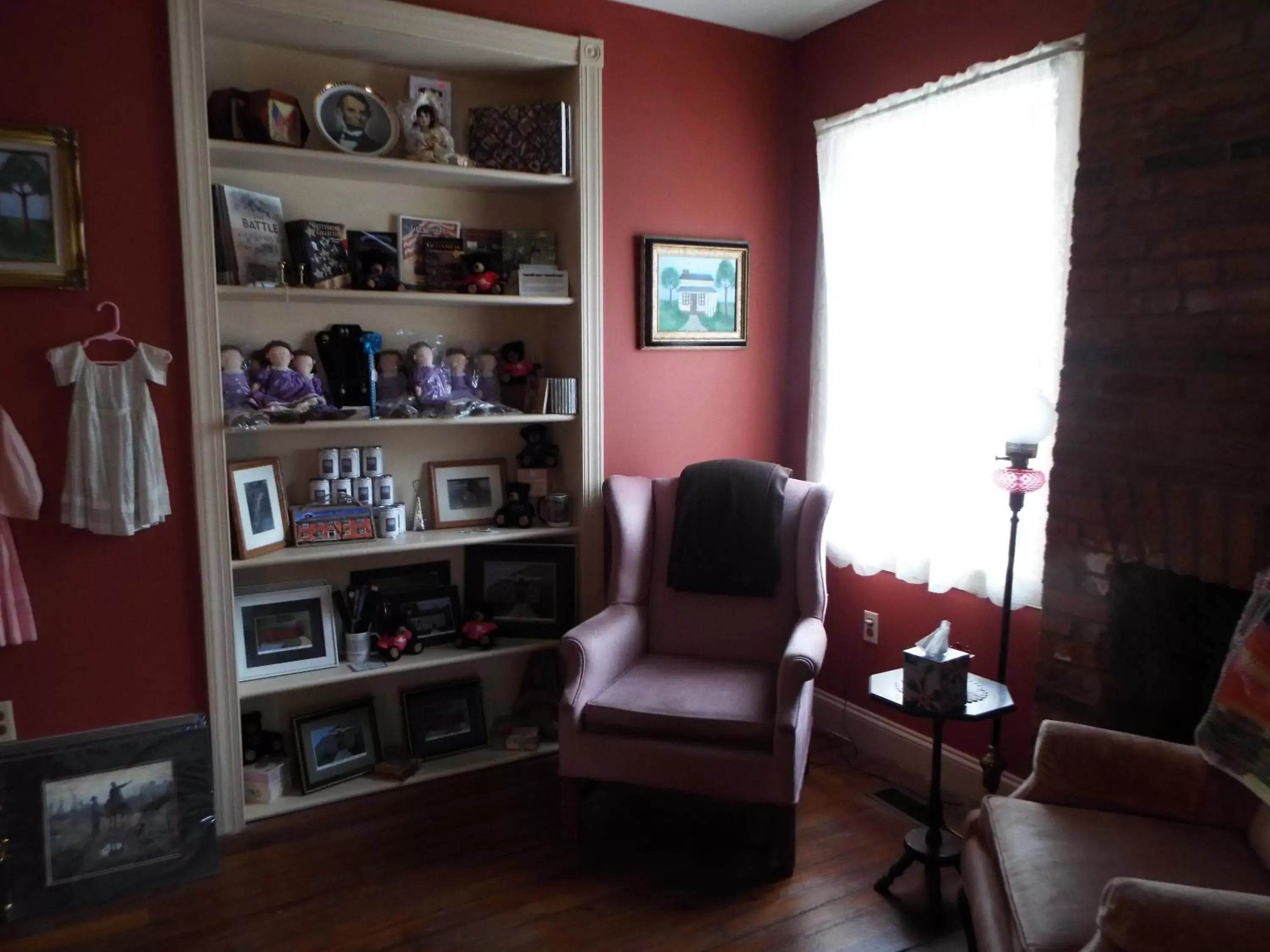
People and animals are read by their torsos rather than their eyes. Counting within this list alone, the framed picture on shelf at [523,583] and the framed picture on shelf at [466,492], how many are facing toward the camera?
2

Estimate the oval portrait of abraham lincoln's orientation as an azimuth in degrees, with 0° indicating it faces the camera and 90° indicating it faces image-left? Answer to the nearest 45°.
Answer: approximately 315°

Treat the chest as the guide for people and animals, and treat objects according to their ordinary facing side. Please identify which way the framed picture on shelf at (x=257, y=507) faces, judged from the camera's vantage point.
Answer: facing the viewer and to the right of the viewer

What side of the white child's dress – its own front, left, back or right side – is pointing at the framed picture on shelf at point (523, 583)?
left

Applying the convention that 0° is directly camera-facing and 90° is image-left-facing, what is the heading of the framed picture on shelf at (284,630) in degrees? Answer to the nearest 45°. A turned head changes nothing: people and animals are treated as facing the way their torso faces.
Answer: approximately 0°

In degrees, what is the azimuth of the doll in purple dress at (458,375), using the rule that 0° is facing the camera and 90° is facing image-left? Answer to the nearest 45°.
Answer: approximately 0°
